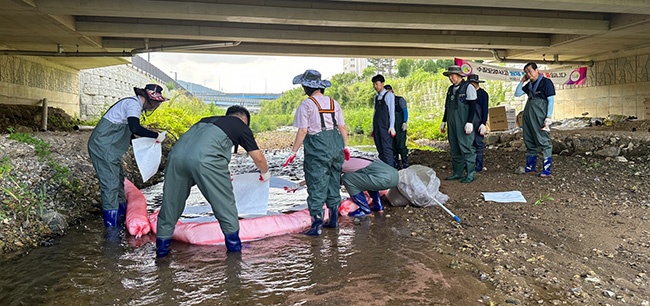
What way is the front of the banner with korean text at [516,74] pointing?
toward the camera

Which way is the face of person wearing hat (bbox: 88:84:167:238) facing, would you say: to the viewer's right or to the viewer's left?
to the viewer's right

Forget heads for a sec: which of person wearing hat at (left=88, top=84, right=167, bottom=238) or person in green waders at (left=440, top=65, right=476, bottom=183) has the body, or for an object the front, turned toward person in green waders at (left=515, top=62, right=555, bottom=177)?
the person wearing hat

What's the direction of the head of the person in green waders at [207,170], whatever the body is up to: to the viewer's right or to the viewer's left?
to the viewer's right

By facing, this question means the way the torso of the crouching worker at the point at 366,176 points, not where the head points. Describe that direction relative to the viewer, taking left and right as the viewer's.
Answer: facing to the left of the viewer

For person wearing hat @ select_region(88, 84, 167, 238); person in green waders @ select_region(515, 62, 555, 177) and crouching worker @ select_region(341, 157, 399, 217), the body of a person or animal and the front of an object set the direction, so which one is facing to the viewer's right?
the person wearing hat

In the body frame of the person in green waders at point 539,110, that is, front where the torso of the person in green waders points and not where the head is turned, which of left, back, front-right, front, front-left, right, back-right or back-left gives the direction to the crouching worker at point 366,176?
front

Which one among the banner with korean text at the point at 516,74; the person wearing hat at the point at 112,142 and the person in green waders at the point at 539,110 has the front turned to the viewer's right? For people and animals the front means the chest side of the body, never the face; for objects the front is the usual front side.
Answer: the person wearing hat

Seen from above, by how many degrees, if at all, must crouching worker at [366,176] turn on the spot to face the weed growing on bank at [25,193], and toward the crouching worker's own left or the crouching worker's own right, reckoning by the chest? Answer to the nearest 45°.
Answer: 0° — they already face it

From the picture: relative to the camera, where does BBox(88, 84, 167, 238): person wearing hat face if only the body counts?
to the viewer's right

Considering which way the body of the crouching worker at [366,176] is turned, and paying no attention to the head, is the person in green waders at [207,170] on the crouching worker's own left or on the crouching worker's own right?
on the crouching worker's own left

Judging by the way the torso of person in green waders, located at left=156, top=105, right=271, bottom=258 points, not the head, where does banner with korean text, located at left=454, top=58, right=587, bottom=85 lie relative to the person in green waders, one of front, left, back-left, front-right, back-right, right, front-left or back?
front

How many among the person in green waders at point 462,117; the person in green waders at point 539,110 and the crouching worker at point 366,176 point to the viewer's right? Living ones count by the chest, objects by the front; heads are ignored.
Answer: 0

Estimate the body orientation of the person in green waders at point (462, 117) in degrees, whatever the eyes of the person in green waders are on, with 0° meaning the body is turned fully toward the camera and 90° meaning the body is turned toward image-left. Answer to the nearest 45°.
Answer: approximately 45°

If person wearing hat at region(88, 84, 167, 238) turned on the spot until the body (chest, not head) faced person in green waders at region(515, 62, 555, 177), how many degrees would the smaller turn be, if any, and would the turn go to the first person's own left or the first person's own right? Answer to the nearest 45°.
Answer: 0° — they already face them
